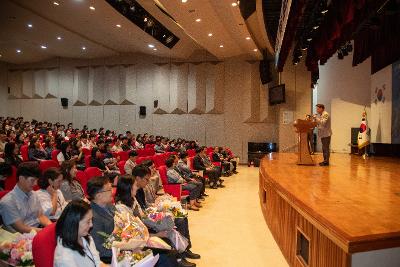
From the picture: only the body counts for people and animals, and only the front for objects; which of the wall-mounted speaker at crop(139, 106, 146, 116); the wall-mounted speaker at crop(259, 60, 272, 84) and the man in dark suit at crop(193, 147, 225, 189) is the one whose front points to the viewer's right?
the man in dark suit

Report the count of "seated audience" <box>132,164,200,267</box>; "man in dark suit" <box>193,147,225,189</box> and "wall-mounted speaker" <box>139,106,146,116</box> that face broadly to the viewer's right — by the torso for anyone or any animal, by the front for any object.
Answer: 2

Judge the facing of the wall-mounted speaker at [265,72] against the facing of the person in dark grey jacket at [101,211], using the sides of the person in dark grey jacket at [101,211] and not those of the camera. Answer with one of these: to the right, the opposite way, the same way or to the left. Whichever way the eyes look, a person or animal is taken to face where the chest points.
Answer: the opposite way

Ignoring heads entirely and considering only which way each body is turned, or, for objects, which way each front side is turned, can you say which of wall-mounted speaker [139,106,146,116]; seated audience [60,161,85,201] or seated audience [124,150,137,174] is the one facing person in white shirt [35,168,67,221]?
the wall-mounted speaker

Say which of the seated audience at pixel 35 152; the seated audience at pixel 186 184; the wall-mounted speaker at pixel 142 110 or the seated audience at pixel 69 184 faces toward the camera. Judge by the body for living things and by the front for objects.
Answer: the wall-mounted speaker

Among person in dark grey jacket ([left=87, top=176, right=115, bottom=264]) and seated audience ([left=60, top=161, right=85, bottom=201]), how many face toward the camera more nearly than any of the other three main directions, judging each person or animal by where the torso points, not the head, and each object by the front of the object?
0

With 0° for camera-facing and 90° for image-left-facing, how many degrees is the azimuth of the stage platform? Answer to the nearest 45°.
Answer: approximately 45°

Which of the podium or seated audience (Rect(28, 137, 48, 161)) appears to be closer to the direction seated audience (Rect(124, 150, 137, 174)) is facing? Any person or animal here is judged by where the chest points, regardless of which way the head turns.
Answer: the podium

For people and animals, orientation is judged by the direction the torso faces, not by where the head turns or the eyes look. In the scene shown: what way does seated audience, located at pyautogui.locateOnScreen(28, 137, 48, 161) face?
to the viewer's right

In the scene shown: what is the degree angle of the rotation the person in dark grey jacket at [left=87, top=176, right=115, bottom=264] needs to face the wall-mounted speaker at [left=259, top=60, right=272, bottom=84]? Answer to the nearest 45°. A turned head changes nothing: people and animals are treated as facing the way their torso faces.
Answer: approximately 45° to their left

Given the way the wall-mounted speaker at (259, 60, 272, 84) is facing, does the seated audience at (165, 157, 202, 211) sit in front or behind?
in front

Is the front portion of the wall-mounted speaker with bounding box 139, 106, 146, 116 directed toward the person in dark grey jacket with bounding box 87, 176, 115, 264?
yes

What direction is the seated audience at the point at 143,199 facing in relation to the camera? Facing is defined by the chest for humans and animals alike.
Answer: to the viewer's right

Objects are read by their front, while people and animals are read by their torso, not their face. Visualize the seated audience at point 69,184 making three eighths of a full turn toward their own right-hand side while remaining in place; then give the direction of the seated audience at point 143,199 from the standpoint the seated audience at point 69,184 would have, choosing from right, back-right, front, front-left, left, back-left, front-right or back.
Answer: left
